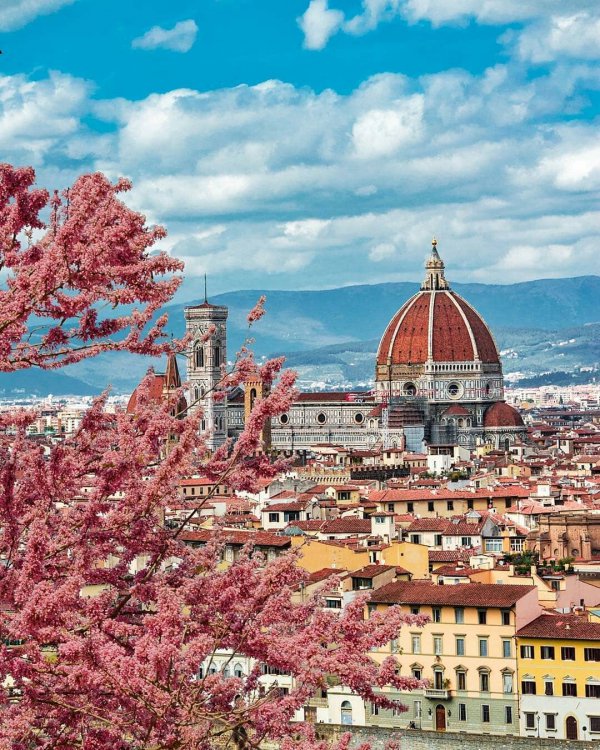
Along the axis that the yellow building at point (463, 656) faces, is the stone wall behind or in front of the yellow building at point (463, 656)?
in front

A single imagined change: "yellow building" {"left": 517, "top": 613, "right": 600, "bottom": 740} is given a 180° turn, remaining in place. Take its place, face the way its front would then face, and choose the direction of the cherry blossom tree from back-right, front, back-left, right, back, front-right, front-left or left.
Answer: back

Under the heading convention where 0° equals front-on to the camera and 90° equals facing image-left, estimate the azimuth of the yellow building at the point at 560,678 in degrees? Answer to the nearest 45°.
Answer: approximately 0°

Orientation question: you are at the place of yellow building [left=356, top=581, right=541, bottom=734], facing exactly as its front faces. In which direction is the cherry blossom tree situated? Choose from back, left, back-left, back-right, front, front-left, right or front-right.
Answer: front

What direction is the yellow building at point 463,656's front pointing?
toward the camera

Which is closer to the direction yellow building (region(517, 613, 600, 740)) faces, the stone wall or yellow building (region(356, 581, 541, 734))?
the stone wall
